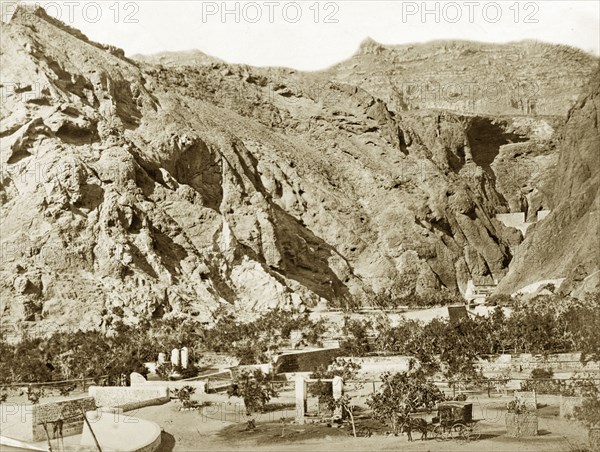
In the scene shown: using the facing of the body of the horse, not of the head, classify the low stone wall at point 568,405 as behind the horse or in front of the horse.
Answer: behind

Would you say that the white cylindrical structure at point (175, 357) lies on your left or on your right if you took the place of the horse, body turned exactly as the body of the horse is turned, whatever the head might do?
on your right

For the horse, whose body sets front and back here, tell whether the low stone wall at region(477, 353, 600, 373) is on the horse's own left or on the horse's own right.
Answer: on the horse's own right

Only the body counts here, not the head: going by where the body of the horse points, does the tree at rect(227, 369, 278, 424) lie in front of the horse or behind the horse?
in front

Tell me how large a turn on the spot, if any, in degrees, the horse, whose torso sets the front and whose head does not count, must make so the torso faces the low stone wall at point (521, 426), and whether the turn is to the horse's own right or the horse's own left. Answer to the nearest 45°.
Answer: approximately 180°

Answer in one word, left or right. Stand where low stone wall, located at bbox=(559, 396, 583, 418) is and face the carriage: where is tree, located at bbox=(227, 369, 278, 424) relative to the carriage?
right

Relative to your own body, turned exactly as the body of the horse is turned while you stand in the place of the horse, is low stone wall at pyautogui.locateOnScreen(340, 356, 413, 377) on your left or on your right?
on your right

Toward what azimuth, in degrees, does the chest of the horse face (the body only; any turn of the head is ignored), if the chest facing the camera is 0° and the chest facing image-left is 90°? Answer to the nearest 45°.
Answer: approximately 90°

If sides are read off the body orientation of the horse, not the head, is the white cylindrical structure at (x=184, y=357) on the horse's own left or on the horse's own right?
on the horse's own right
